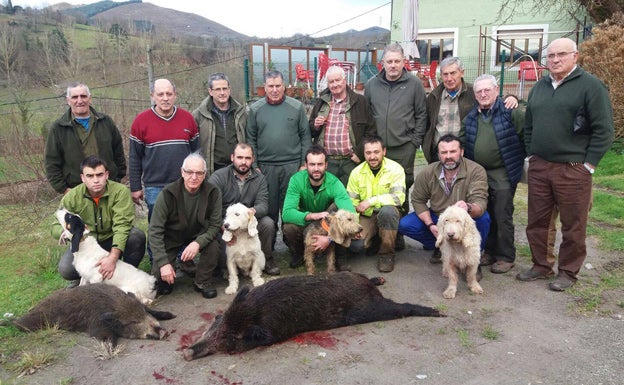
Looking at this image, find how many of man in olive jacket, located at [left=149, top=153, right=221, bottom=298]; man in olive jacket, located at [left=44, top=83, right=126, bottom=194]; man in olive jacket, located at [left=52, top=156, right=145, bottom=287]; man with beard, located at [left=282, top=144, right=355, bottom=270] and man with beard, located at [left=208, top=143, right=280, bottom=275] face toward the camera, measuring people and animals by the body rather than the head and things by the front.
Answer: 5

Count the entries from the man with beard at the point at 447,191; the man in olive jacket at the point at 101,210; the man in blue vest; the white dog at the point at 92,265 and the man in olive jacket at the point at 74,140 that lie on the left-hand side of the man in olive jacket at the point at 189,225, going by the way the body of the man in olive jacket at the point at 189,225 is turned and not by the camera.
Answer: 2

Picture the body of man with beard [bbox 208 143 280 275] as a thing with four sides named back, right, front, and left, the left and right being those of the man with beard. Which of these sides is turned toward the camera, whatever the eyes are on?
front

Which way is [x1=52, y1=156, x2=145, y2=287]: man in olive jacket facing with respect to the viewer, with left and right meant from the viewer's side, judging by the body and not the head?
facing the viewer

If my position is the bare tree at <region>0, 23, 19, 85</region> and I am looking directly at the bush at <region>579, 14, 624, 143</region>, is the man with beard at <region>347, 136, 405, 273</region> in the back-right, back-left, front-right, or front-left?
front-right

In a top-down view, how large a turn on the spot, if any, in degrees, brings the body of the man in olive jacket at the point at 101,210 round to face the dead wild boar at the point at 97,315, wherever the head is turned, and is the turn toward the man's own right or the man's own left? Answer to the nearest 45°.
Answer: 0° — they already face it

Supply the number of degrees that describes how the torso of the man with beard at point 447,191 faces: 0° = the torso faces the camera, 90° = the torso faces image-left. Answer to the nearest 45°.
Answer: approximately 0°

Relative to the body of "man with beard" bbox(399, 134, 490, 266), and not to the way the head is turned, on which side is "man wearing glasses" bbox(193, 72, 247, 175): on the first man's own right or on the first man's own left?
on the first man's own right

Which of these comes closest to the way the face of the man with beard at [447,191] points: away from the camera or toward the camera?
toward the camera

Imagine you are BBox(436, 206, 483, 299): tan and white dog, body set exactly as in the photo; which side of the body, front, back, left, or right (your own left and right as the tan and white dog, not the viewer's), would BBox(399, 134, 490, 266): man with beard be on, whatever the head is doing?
back

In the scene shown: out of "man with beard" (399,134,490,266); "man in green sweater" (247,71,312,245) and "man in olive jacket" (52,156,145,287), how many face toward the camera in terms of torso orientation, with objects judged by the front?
3

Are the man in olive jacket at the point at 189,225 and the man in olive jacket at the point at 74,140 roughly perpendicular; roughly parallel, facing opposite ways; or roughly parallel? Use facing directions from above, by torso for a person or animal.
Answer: roughly parallel

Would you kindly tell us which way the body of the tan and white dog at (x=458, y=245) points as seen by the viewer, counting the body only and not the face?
toward the camera

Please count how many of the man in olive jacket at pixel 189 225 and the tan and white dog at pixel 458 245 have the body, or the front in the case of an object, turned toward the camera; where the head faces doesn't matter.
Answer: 2

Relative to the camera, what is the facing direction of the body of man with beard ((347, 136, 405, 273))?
toward the camera

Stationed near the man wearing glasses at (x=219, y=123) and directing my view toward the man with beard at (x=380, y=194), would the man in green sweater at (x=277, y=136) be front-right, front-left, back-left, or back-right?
front-left
